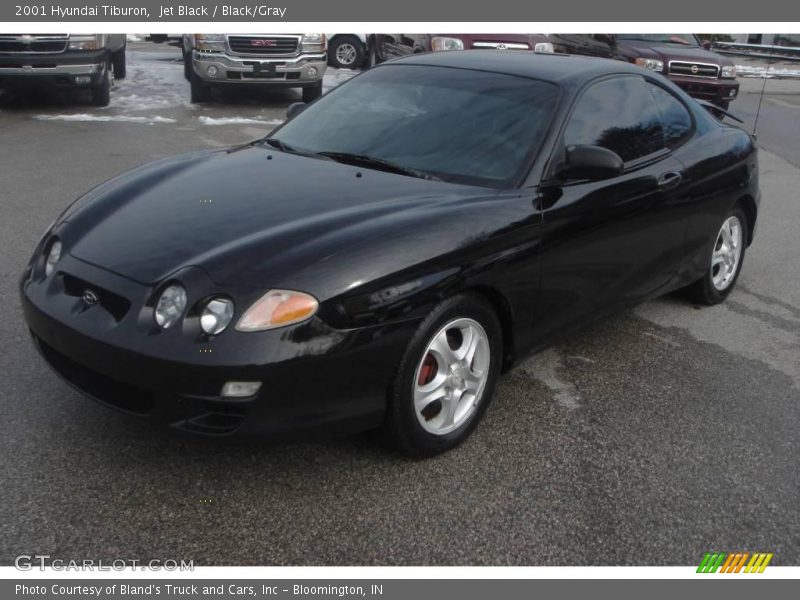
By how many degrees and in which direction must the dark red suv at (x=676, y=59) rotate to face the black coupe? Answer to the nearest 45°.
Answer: approximately 45° to its right

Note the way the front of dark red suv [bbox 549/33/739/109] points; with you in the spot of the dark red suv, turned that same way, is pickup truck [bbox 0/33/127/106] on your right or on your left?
on your right

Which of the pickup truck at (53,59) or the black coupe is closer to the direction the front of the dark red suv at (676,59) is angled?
the black coupe

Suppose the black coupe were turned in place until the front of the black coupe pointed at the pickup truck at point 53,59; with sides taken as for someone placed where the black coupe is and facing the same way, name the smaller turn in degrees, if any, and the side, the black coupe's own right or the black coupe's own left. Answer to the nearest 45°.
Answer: approximately 90° to the black coupe's own right

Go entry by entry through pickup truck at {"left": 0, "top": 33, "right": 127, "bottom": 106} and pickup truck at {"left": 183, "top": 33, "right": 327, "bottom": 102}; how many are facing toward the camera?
2

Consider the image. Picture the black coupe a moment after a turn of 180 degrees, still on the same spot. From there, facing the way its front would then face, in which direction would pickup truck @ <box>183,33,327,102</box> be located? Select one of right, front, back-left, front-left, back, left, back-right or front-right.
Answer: front-left

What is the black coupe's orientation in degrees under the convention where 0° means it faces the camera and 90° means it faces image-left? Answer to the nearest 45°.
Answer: approximately 45°

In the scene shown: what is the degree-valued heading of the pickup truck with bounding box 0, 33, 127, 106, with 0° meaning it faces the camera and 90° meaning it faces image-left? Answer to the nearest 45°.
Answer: approximately 0°

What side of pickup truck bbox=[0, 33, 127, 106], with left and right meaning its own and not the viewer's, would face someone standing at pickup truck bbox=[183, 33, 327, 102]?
left

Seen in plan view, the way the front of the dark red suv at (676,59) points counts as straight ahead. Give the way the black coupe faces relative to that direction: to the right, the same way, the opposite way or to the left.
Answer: to the right

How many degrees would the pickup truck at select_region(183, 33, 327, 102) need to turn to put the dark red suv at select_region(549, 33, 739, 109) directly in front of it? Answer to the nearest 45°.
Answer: approximately 90° to its left

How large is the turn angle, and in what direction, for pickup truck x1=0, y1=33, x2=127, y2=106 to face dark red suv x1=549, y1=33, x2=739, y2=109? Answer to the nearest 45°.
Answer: approximately 90° to its left
